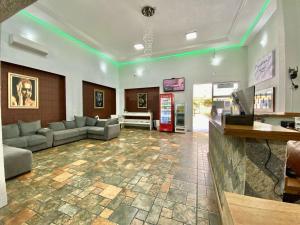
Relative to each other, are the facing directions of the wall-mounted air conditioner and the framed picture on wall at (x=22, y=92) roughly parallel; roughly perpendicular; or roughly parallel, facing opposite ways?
roughly parallel

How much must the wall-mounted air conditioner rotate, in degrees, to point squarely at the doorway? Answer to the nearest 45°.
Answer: approximately 45° to its left

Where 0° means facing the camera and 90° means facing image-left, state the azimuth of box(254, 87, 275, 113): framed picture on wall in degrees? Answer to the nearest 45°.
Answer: approximately 45°

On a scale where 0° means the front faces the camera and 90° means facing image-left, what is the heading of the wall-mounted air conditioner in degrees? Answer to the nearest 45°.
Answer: approximately 315°

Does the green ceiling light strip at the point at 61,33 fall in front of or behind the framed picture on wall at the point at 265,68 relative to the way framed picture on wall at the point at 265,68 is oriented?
in front

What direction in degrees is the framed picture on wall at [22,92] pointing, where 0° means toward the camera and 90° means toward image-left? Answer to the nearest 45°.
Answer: approximately 315°

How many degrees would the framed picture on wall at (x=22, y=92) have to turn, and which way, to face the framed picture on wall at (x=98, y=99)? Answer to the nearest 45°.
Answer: approximately 90° to its left

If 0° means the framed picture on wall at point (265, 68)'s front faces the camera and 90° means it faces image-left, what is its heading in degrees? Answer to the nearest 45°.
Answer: approximately 45°

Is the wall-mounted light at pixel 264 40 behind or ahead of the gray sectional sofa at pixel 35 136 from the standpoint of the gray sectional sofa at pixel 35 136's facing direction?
ahead

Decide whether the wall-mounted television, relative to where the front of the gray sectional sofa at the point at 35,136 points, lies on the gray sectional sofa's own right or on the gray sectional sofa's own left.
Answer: on the gray sectional sofa's own left

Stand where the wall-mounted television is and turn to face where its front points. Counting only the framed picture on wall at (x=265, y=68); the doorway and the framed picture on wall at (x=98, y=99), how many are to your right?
1

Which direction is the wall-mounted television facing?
toward the camera

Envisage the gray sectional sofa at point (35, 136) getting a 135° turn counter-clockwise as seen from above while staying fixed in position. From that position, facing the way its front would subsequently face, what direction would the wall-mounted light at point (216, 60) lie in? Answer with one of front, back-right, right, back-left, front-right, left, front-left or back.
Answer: right

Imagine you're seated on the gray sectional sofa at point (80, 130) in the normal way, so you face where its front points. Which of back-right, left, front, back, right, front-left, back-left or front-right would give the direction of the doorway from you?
front-left

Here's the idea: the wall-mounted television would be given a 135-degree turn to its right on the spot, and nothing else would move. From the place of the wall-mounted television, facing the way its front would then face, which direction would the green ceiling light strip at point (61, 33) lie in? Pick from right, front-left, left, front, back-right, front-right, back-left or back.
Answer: left

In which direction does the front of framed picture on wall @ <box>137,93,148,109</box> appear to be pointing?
toward the camera

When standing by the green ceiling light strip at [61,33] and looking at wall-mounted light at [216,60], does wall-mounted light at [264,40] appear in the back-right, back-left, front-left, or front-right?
front-right

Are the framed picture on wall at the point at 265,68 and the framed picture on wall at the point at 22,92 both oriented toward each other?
yes
